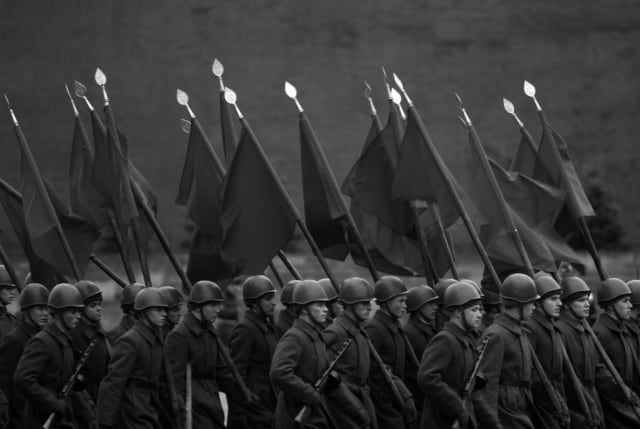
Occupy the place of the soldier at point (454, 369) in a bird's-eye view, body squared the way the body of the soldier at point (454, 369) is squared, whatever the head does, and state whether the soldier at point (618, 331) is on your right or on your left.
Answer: on your left

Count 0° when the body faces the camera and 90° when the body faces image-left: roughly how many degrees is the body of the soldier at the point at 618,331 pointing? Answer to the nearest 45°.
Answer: approximately 315°

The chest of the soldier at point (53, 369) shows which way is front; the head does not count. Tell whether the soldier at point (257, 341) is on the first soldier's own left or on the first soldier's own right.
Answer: on the first soldier's own left

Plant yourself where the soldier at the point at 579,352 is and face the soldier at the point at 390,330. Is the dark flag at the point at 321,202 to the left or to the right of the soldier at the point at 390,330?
right
